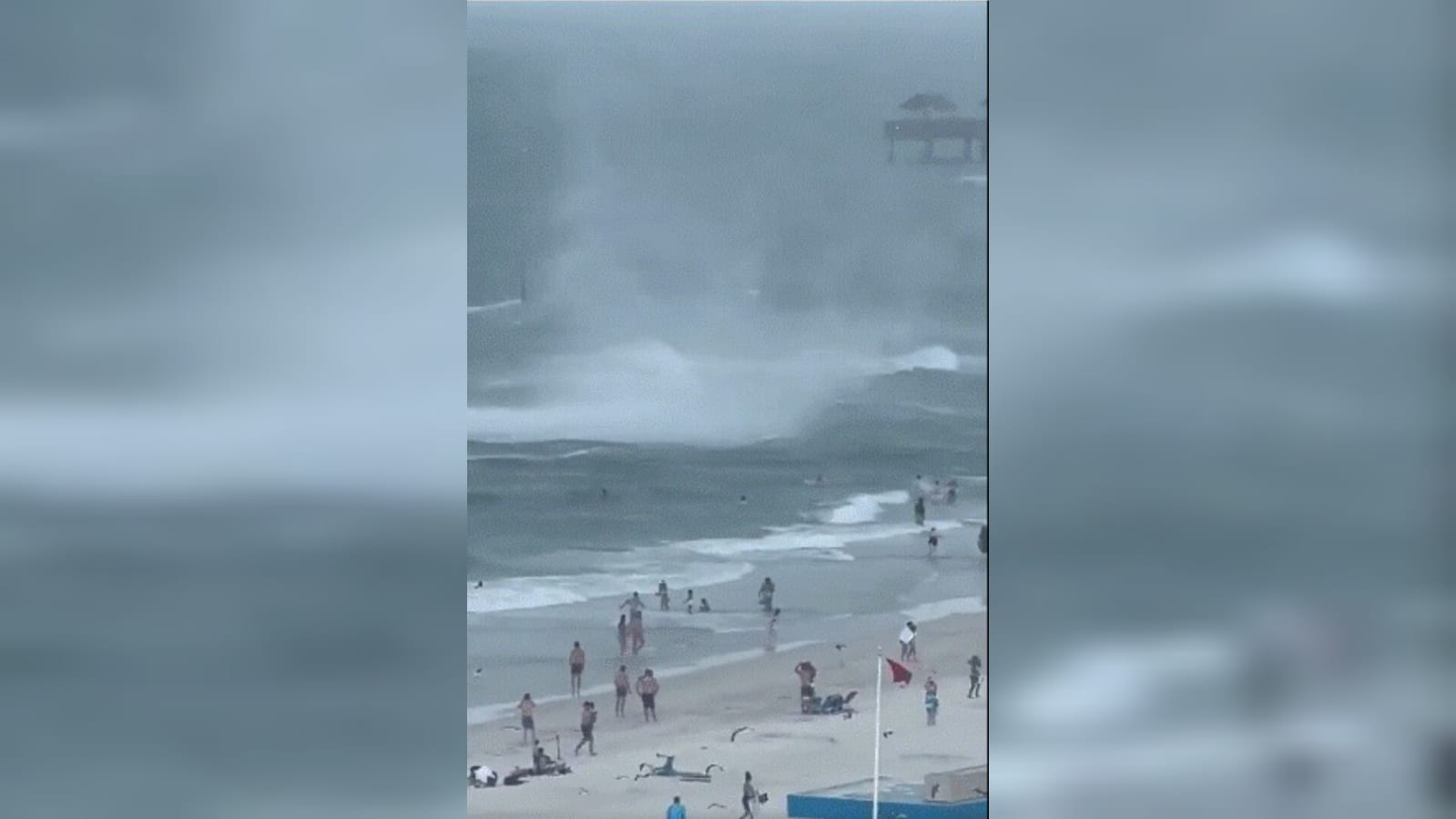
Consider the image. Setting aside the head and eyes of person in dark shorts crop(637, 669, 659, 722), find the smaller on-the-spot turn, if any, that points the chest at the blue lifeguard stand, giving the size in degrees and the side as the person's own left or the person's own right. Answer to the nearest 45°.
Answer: approximately 90° to the person's own right

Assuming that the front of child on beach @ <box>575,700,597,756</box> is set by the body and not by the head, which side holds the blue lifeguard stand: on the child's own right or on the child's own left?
on the child's own right

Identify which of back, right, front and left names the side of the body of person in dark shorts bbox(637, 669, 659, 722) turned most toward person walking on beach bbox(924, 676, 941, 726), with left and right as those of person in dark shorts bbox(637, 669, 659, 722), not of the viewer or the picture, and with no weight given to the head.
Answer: right

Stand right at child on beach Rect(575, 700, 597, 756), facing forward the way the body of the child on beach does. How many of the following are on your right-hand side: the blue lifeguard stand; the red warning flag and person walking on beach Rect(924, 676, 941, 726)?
3

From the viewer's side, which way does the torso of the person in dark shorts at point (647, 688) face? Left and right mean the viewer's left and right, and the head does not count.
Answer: facing away from the viewer

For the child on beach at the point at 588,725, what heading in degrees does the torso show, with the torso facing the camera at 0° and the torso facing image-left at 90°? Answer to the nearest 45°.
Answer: approximately 180°
